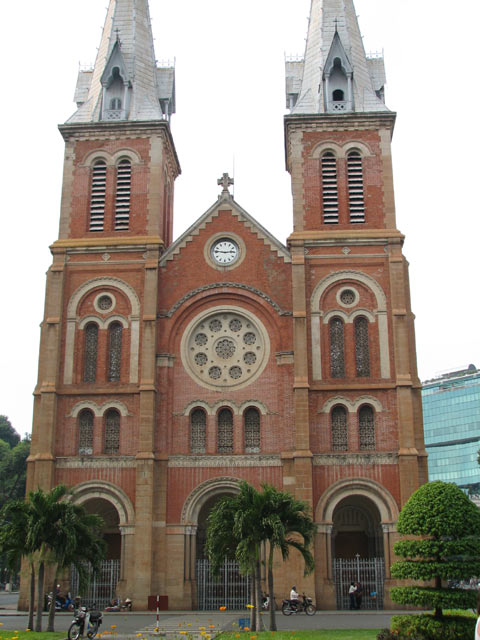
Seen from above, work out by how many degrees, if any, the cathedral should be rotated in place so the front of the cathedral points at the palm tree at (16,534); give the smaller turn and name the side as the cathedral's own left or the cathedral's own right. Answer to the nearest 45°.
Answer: approximately 45° to the cathedral's own right

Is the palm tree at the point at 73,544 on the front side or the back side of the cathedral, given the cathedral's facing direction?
on the front side

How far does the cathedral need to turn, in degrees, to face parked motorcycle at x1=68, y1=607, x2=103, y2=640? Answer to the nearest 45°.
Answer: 0° — it already faces it

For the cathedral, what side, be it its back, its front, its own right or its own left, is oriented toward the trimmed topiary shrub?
front

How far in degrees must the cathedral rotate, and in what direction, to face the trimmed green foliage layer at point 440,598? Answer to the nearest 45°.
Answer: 0° — it already faces it

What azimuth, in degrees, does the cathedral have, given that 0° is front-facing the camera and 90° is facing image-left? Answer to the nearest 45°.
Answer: approximately 0°
